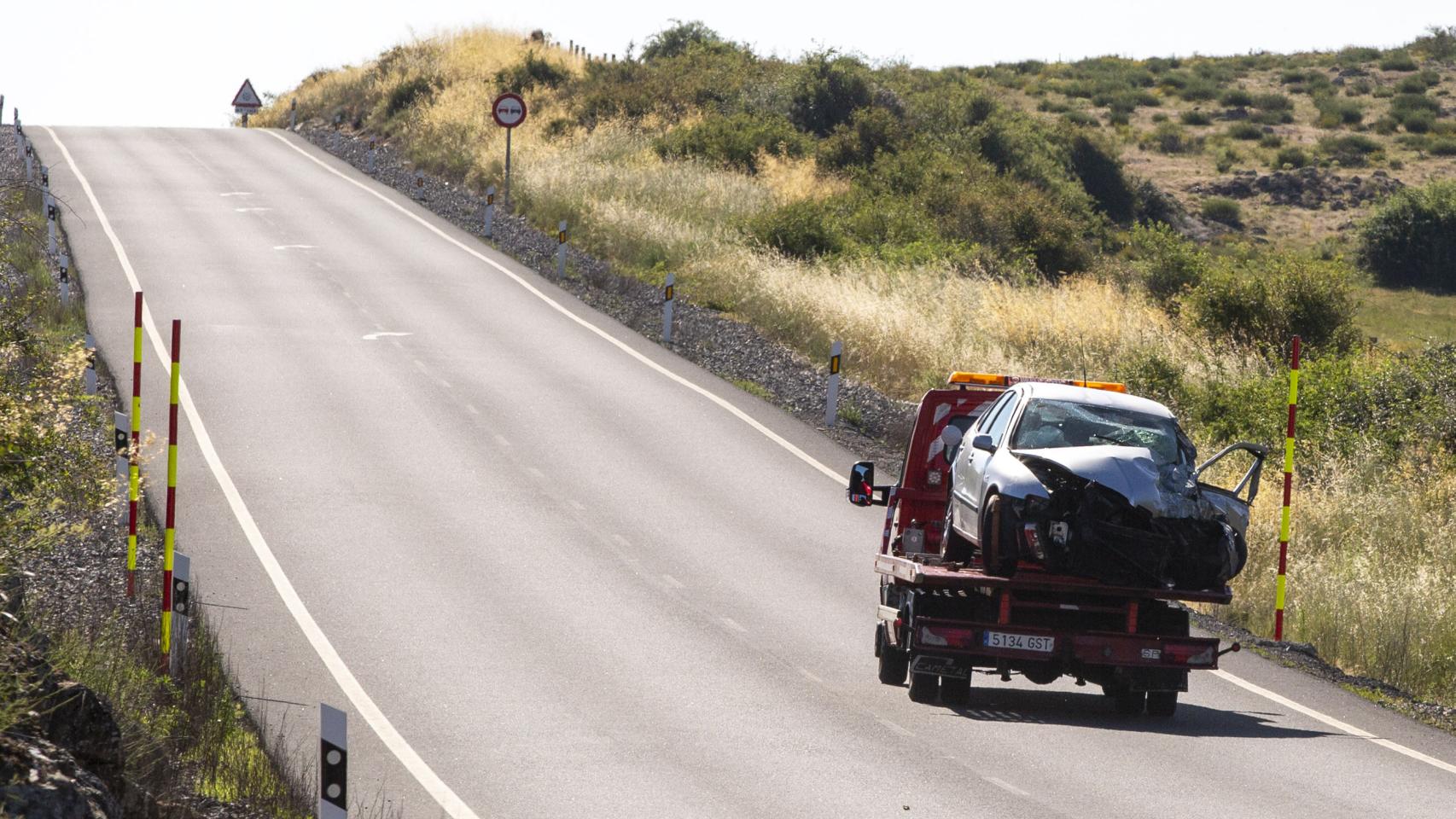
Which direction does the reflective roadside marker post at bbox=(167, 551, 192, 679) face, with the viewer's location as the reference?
facing the viewer

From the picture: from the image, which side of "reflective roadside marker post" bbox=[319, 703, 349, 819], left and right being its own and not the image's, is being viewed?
front

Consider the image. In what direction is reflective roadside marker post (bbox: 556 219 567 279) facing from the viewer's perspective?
toward the camera

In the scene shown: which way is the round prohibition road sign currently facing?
toward the camera

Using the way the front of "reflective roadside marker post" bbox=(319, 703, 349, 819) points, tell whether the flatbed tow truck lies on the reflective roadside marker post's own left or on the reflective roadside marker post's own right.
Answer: on the reflective roadside marker post's own left

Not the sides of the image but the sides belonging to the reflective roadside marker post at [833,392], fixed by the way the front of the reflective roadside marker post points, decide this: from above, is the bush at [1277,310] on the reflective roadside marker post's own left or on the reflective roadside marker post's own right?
on the reflective roadside marker post's own left

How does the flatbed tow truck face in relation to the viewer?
away from the camera

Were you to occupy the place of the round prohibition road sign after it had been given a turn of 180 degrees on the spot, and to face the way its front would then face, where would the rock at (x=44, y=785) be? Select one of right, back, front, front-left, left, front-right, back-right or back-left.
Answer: back

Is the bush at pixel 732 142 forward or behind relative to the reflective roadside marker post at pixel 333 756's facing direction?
behind

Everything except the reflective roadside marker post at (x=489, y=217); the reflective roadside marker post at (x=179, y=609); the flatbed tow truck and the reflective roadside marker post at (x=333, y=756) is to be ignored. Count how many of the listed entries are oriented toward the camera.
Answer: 3

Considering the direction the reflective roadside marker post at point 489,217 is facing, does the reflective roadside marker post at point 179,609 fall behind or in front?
in front

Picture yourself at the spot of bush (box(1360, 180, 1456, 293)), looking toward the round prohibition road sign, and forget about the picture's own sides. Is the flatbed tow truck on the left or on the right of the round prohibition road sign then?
left
